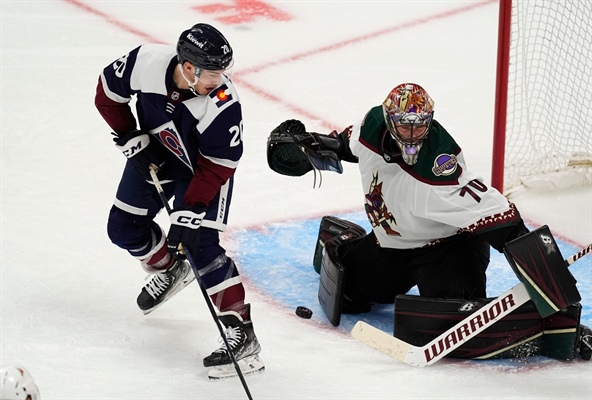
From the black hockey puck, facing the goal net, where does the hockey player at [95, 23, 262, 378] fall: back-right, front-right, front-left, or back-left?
back-left

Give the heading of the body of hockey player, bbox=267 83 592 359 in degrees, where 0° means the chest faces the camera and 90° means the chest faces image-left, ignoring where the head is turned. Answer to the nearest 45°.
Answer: approximately 45°

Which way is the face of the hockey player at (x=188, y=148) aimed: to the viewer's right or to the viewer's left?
to the viewer's right

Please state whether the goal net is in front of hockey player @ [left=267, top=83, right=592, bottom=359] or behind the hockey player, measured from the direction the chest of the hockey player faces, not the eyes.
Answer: behind
